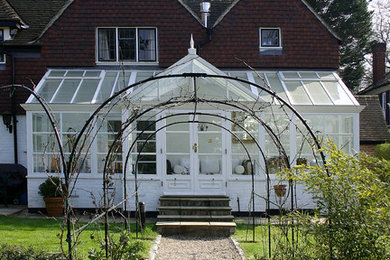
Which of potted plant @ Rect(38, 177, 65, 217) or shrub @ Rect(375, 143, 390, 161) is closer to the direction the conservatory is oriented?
the potted plant

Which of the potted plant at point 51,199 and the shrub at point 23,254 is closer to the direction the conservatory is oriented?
the shrub

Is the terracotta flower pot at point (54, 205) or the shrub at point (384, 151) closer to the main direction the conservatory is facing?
the terracotta flower pot

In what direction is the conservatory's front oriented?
toward the camera

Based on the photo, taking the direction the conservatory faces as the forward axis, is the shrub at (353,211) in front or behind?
in front

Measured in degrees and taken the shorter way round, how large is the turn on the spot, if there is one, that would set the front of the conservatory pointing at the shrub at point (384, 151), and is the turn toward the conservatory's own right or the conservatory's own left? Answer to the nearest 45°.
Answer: approximately 135° to the conservatory's own left

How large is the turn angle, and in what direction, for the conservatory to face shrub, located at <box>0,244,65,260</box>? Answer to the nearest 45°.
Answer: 0° — it already faces it
